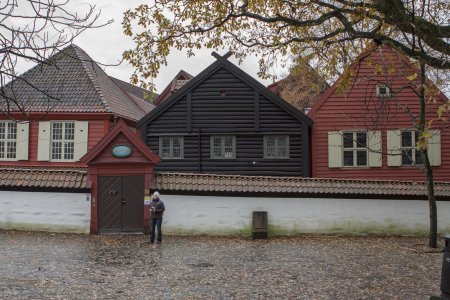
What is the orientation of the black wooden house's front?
toward the camera

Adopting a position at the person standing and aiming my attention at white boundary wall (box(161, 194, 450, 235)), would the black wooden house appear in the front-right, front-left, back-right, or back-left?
front-left

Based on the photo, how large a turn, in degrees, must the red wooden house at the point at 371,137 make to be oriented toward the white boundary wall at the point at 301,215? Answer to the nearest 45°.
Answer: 0° — it already faces it

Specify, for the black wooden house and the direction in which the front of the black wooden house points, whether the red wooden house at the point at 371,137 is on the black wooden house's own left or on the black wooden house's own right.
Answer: on the black wooden house's own left

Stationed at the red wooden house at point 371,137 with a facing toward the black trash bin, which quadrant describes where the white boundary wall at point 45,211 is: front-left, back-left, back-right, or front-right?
front-right

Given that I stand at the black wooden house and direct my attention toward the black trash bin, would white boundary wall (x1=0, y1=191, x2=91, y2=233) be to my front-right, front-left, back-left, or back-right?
front-right

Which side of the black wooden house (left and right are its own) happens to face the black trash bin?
front

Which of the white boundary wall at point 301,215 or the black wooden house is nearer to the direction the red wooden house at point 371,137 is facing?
the white boundary wall

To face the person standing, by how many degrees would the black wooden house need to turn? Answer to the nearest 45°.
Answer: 0° — it already faces them

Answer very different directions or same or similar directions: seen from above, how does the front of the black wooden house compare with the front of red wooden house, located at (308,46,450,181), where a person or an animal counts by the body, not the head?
same or similar directions

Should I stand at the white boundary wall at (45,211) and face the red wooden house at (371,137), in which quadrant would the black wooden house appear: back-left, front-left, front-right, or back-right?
front-left

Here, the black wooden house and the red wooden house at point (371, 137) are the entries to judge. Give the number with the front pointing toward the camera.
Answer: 2

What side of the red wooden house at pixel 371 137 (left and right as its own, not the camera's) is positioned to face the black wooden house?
right

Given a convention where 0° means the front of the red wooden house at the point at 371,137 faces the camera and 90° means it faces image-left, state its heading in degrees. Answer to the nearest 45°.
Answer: approximately 0°

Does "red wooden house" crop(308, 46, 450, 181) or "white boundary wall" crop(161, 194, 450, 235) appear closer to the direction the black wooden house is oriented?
the white boundary wall

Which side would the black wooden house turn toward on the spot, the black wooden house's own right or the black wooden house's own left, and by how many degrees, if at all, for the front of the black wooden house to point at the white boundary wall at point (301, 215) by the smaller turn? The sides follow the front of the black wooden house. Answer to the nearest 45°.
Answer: approximately 45° to the black wooden house's own left
